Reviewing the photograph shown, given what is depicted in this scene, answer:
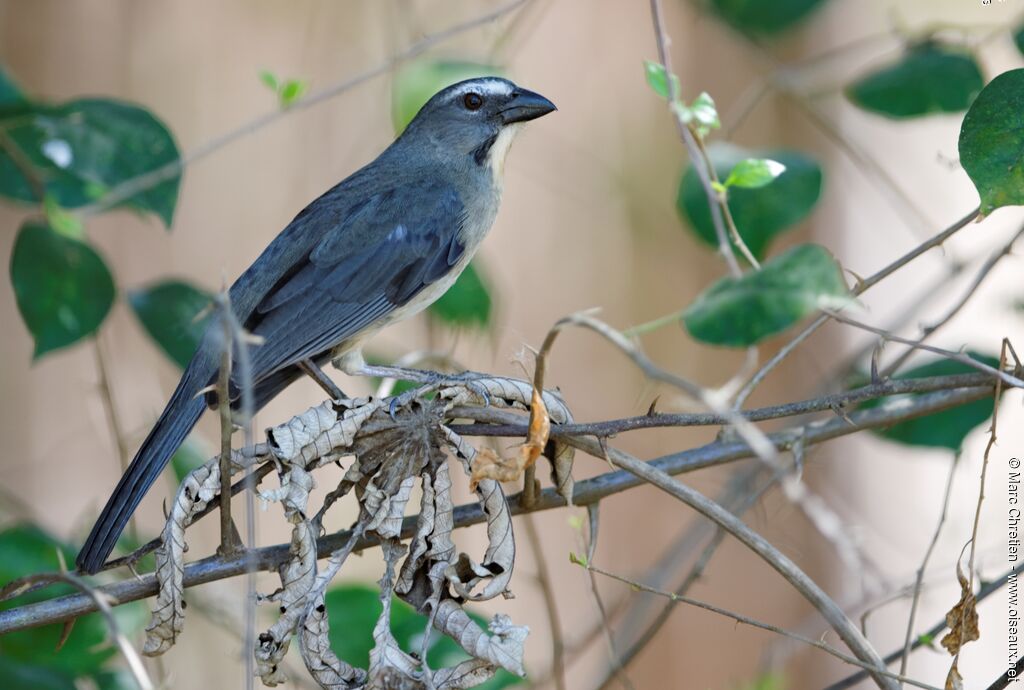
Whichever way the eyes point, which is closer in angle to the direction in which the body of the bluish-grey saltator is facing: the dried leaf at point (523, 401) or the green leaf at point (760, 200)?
the dried leaf

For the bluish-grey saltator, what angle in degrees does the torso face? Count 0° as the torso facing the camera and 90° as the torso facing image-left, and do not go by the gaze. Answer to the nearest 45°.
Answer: approximately 270°
